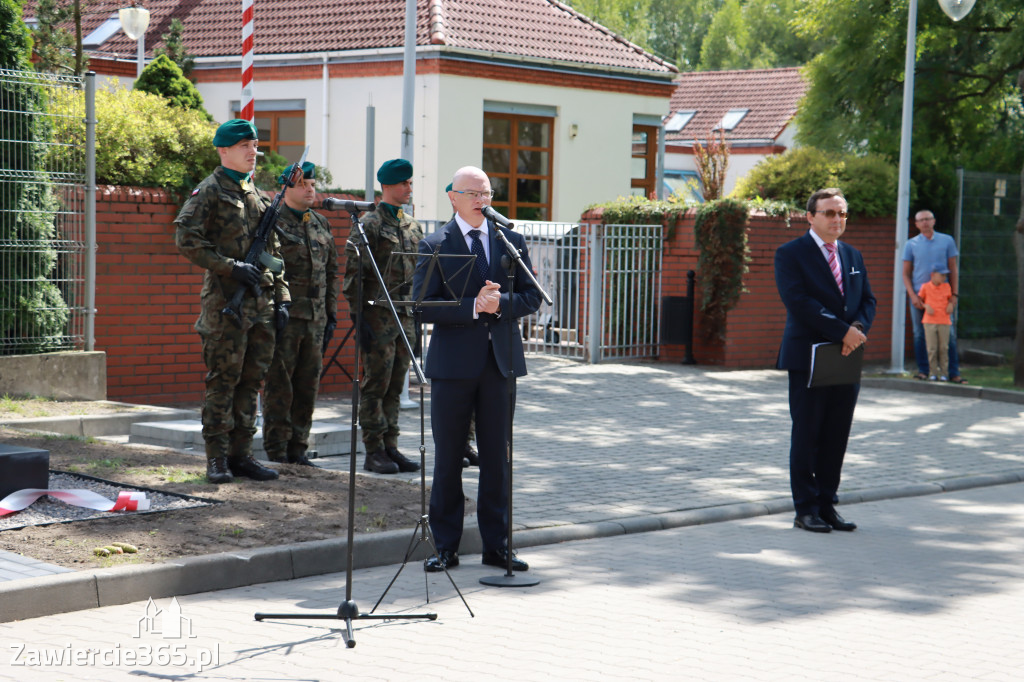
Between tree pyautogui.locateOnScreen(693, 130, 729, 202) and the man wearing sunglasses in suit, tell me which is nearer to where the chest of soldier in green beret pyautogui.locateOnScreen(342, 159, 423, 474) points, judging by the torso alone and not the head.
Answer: the man wearing sunglasses in suit

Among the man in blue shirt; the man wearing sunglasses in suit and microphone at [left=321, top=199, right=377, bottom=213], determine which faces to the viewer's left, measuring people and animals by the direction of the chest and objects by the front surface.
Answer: the microphone

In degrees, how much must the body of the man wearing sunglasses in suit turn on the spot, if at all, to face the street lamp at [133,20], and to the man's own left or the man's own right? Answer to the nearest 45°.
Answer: approximately 180°

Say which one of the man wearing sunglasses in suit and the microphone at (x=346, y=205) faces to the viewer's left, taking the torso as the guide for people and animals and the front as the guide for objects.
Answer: the microphone

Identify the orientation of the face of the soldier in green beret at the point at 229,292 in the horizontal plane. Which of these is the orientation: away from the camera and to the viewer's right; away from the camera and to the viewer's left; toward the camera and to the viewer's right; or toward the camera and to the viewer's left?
toward the camera and to the viewer's right

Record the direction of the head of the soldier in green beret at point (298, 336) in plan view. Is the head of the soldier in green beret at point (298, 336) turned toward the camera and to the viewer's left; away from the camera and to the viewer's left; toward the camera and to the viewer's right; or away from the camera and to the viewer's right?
toward the camera and to the viewer's right

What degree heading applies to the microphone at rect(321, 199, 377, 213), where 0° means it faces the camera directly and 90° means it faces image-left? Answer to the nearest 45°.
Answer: approximately 90°

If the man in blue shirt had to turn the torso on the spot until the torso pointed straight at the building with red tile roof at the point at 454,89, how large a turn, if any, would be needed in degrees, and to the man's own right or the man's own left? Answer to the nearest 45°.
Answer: approximately 135° to the man's own right

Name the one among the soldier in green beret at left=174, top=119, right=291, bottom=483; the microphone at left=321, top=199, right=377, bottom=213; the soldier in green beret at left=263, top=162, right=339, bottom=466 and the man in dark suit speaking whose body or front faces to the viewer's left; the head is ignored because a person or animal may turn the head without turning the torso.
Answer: the microphone

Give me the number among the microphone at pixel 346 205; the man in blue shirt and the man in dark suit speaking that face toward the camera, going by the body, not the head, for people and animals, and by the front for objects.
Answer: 2
